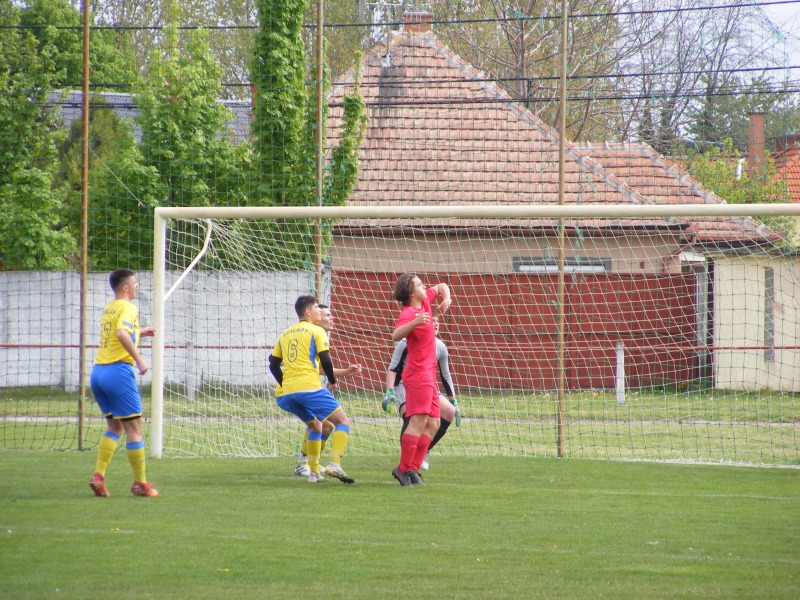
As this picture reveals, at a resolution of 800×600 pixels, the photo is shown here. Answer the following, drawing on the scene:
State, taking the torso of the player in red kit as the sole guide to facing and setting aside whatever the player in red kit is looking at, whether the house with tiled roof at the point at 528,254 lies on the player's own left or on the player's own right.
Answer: on the player's own left

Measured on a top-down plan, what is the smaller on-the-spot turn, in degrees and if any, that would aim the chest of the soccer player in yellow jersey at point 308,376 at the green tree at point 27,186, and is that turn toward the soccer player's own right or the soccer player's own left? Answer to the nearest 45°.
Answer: approximately 90° to the soccer player's own left

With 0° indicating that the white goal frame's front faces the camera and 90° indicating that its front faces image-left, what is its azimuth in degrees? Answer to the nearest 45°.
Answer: approximately 0°

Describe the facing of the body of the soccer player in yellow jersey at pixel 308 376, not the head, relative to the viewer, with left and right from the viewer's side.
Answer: facing away from the viewer and to the right of the viewer

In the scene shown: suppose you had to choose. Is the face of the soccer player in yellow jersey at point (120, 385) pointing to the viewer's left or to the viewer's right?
to the viewer's right

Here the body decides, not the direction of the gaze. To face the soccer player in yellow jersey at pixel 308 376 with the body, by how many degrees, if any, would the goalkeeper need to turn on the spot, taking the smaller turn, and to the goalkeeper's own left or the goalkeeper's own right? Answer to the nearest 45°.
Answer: approximately 45° to the goalkeeper's own right

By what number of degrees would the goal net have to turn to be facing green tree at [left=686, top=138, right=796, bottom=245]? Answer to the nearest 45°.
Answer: approximately 135° to its left
